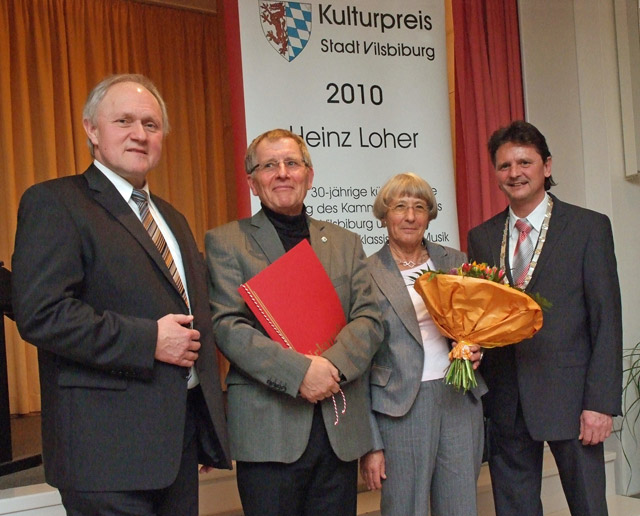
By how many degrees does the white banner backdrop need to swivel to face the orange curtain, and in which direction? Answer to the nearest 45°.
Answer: approximately 135° to its right

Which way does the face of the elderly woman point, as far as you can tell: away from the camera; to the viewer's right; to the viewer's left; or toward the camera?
toward the camera

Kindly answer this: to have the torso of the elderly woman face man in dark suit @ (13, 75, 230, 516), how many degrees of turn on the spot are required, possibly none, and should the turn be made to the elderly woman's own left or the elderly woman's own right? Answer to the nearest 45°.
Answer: approximately 45° to the elderly woman's own right

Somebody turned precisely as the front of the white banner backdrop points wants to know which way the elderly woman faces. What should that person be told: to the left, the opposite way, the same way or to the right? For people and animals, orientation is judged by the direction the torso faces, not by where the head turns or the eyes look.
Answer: the same way

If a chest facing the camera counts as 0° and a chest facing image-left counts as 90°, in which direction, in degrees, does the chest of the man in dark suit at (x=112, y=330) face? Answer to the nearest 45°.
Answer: approximately 315°

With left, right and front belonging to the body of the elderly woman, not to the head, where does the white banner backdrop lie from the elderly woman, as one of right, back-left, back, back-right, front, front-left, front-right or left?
back

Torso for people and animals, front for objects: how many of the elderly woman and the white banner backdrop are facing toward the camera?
2

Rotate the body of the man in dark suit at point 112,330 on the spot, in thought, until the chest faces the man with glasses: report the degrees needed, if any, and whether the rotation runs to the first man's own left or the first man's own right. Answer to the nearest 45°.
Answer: approximately 90° to the first man's own left

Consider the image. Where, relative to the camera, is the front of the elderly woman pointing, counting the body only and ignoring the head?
toward the camera

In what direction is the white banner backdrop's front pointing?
toward the camera
